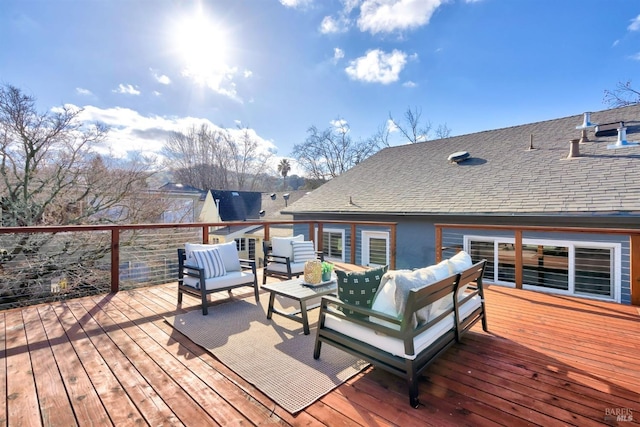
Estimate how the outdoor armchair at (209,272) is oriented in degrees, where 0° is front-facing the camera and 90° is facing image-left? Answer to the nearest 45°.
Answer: approximately 315°

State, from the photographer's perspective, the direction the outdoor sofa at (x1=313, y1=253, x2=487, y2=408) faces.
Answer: facing away from the viewer and to the left of the viewer

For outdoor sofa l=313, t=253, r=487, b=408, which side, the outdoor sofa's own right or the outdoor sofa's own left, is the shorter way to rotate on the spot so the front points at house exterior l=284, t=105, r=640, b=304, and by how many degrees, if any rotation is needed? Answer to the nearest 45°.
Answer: approximately 90° to the outdoor sofa's own right

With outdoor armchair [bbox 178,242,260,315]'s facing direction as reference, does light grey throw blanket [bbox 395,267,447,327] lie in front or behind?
in front

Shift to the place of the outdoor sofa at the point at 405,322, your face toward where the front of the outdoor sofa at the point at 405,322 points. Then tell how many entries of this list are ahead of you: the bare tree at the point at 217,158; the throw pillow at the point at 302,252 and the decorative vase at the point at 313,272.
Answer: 3

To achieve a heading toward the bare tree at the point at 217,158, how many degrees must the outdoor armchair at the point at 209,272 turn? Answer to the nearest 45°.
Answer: approximately 135° to its left

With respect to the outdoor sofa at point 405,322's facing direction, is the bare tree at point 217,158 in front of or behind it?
in front
